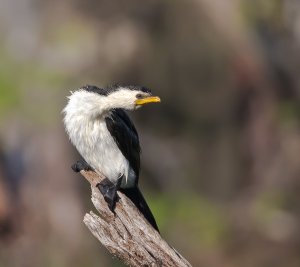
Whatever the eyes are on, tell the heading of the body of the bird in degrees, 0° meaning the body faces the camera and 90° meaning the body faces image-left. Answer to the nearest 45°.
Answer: approximately 45°
